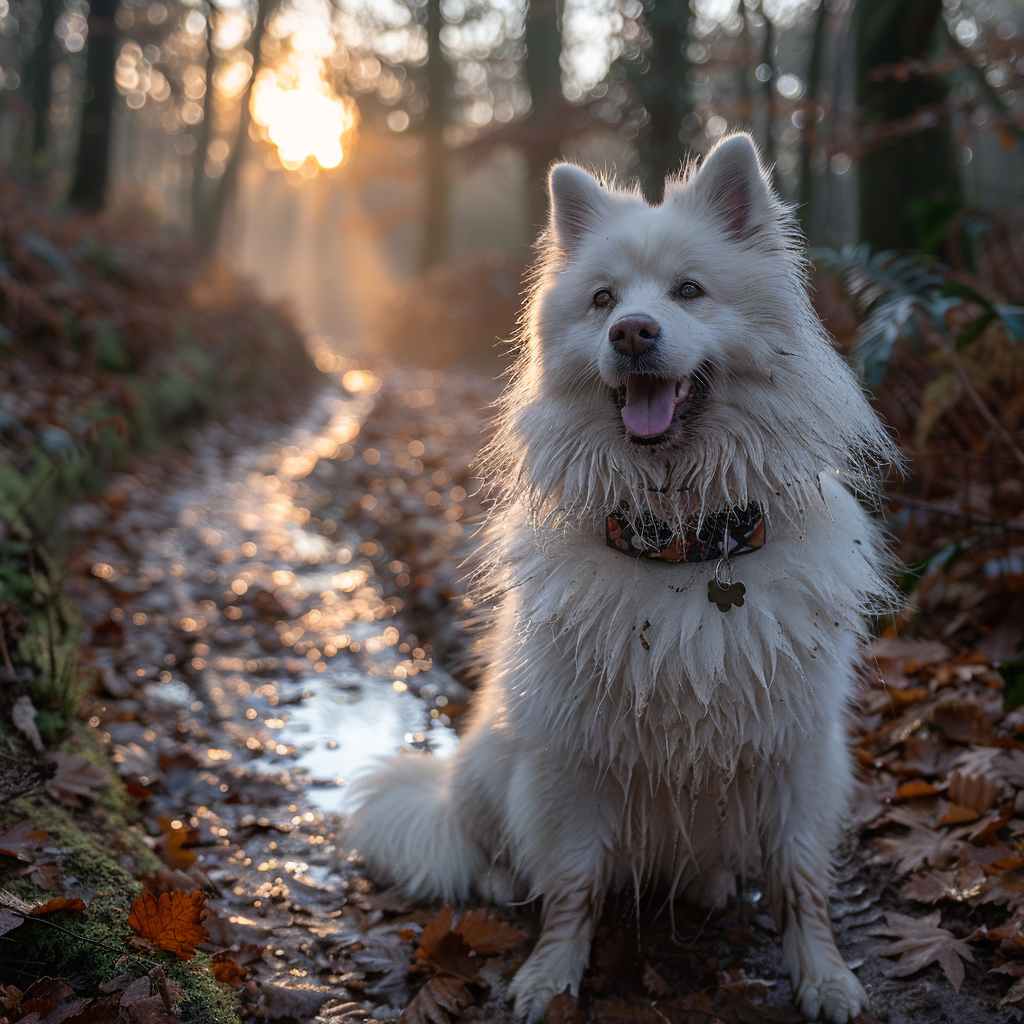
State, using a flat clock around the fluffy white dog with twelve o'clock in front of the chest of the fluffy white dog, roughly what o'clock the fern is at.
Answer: The fern is roughly at 7 o'clock from the fluffy white dog.

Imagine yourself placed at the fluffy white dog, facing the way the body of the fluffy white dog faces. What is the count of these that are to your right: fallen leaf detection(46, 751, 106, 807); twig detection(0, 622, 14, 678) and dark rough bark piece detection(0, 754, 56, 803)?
3

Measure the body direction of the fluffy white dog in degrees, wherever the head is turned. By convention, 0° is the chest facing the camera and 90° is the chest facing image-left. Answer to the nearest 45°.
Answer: approximately 0°

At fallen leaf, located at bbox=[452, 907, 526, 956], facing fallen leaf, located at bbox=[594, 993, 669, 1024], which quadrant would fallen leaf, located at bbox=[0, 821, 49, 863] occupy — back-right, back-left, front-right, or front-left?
back-right

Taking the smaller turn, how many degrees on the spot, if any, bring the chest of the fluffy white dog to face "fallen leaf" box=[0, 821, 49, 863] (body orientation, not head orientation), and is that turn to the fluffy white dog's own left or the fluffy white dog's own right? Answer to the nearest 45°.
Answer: approximately 90° to the fluffy white dog's own right

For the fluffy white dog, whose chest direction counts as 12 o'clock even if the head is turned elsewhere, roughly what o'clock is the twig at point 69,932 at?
The twig is roughly at 2 o'clock from the fluffy white dog.

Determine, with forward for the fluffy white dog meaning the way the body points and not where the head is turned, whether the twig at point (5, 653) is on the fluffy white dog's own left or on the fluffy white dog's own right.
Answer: on the fluffy white dog's own right

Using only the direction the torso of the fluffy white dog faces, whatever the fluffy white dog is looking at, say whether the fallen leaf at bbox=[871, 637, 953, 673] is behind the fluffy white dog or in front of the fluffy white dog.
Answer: behind

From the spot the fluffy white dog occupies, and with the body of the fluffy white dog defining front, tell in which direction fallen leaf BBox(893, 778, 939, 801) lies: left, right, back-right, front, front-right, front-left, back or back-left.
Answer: back-left

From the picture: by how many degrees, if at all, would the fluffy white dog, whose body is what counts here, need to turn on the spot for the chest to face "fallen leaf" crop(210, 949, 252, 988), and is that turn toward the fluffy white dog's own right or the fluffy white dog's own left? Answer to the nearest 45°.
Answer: approximately 90° to the fluffy white dog's own right
